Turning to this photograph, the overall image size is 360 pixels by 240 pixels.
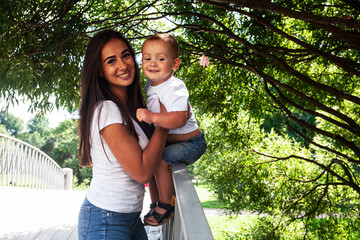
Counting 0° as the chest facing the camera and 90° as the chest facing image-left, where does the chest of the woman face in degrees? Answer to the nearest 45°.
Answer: approximately 270°

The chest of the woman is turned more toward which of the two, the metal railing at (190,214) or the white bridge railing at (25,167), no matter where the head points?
the metal railing
